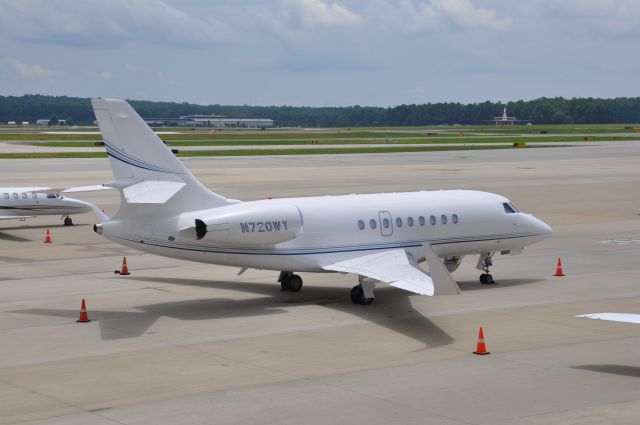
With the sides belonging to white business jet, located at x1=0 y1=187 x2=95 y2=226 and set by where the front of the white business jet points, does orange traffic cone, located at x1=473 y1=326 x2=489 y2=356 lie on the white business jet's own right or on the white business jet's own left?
on the white business jet's own right

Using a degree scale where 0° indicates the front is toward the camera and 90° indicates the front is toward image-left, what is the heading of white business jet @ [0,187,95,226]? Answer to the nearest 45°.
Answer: approximately 270°

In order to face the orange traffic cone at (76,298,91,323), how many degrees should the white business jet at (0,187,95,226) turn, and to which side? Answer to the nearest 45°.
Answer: approximately 90° to its right
